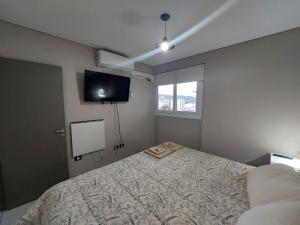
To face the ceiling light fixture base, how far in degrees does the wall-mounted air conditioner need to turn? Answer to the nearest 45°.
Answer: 0° — it already faces it

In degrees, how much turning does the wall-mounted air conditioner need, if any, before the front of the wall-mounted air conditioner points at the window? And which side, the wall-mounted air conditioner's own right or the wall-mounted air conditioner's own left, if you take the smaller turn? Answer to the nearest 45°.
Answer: approximately 45° to the wall-mounted air conditioner's own left

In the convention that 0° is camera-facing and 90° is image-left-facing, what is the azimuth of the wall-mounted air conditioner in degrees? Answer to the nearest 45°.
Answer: approximately 315°

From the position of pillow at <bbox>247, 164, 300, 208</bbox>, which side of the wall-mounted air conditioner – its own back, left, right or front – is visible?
front

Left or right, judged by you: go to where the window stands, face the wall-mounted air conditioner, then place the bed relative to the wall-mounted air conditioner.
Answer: left

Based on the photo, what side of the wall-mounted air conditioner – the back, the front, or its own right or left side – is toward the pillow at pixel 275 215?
front

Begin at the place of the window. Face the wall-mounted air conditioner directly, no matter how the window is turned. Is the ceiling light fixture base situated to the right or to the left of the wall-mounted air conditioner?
left
